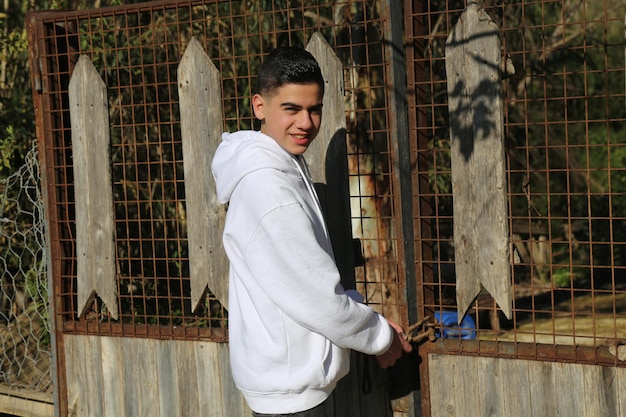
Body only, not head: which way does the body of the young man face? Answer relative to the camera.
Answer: to the viewer's right

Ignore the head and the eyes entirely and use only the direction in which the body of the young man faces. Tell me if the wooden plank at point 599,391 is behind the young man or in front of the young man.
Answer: in front

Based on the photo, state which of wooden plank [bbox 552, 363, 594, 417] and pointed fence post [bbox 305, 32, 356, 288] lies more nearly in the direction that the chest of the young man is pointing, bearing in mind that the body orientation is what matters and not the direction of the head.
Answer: the wooden plank

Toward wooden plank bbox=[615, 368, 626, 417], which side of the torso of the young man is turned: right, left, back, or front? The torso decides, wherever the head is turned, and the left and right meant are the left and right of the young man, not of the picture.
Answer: front

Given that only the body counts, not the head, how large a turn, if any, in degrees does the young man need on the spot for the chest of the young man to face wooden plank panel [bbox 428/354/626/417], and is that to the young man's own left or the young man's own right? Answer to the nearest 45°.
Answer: approximately 45° to the young man's own left
